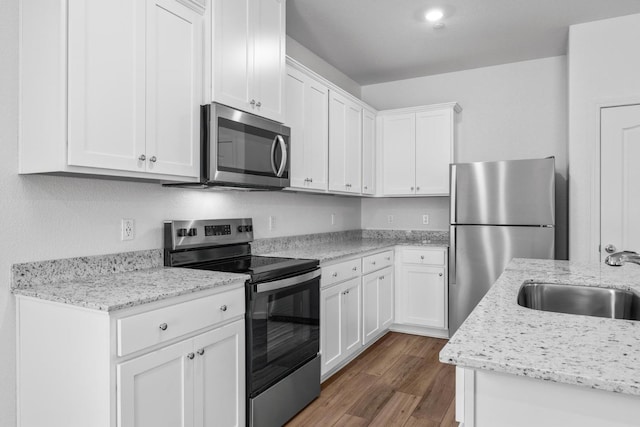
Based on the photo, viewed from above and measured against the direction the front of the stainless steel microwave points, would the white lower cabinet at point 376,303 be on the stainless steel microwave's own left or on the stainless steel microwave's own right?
on the stainless steel microwave's own left

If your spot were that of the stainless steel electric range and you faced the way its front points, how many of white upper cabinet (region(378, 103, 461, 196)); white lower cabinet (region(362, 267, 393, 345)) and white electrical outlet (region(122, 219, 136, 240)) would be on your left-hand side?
2

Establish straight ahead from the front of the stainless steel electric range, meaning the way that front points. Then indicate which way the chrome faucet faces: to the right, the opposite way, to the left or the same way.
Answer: the opposite way

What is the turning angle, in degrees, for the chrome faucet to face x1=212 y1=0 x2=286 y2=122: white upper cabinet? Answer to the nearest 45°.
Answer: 0° — it already faces it

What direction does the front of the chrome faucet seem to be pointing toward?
to the viewer's left

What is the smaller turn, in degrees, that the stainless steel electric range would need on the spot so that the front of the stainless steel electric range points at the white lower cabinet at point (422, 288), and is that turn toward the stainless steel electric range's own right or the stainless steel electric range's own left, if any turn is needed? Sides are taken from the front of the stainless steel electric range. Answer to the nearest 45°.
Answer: approximately 90° to the stainless steel electric range's own left

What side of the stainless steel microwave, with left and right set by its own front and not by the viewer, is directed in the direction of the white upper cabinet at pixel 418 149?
left

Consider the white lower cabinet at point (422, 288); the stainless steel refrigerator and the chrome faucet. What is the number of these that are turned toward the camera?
2
